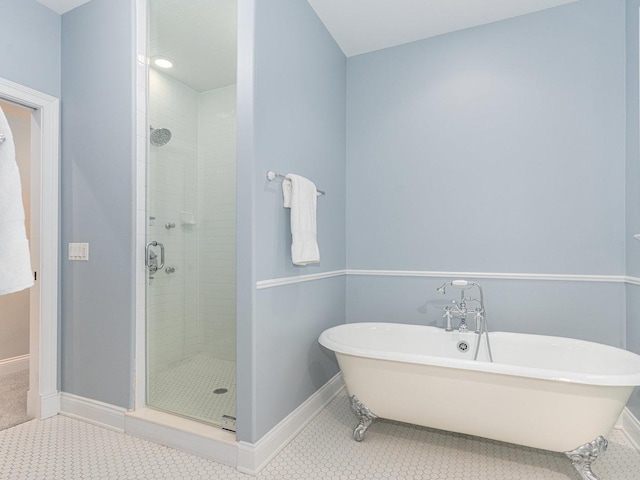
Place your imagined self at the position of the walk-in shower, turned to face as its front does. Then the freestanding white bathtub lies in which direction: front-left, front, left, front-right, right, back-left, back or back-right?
left

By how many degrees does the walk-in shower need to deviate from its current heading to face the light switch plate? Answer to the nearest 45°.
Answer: approximately 90° to its right

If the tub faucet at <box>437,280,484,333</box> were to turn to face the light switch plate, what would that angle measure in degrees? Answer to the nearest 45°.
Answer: approximately 45° to its right

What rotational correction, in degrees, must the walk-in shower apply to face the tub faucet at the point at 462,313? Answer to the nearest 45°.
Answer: approximately 135° to its left

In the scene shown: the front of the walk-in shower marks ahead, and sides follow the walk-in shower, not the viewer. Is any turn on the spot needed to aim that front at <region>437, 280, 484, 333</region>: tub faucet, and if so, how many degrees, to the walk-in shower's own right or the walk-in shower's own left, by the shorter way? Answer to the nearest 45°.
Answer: approximately 135° to the walk-in shower's own left

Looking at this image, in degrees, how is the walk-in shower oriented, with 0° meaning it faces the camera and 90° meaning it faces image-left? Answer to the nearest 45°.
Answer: approximately 45°

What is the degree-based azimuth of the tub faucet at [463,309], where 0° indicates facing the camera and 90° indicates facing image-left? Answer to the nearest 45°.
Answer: approximately 0°
